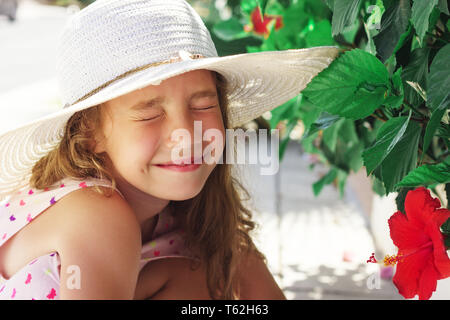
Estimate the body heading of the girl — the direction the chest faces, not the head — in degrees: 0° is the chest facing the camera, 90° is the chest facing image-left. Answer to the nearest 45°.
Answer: approximately 315°

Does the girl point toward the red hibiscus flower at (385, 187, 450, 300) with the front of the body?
yes
